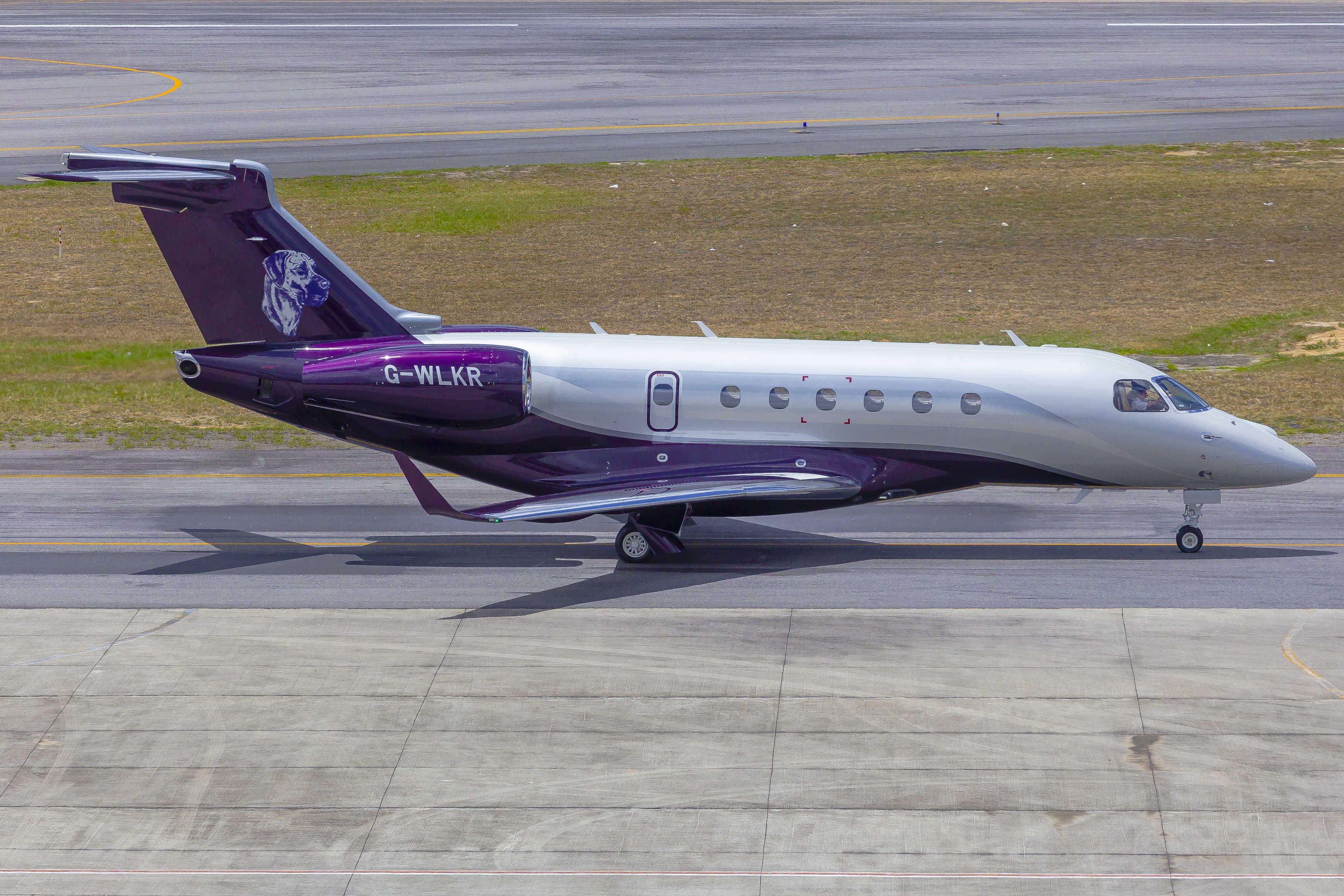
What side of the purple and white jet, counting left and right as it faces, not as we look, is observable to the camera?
right
